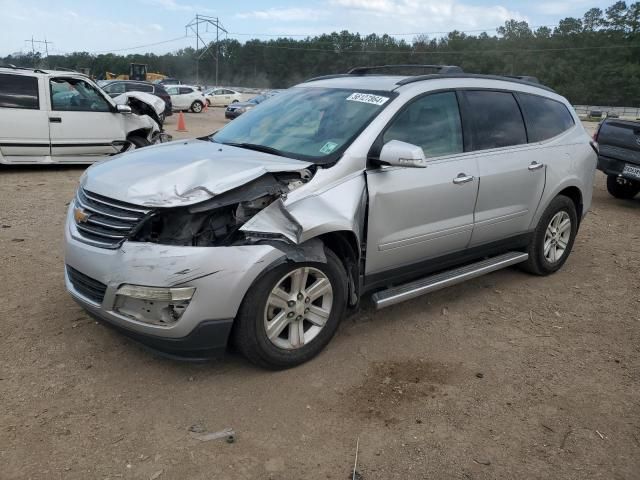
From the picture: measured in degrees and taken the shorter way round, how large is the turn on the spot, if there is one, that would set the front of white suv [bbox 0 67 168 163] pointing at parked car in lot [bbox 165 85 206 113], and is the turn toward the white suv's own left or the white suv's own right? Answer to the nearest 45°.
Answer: approximately 90° to the white suv's own left

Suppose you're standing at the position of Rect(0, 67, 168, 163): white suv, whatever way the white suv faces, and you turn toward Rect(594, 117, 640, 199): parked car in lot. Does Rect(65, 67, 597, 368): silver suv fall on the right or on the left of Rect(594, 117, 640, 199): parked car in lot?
right

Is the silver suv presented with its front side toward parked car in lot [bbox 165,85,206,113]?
no

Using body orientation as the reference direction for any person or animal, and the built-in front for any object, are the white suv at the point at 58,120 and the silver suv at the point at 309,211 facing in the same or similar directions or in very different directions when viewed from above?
very different directions

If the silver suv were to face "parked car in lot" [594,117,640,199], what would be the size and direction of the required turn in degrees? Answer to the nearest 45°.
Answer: approximately 180°

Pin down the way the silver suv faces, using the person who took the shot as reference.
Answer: facing the viewer and to the left of the viewer

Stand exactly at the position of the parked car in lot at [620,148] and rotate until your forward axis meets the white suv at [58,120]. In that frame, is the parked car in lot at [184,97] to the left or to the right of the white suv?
right

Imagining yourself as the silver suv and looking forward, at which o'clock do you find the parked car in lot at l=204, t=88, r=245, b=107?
The parked car in lot is roughly at 4 o'clock from the silver suv.

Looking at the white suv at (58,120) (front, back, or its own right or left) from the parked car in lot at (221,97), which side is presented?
left

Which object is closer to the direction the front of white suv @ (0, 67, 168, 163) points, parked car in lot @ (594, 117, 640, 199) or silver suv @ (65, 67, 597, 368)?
the parked car in lot

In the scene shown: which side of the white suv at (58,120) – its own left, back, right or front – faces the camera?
right

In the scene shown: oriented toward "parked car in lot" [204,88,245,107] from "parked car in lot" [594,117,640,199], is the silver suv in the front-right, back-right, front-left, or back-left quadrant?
back-left

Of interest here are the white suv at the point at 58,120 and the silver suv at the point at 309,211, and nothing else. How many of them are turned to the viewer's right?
1
